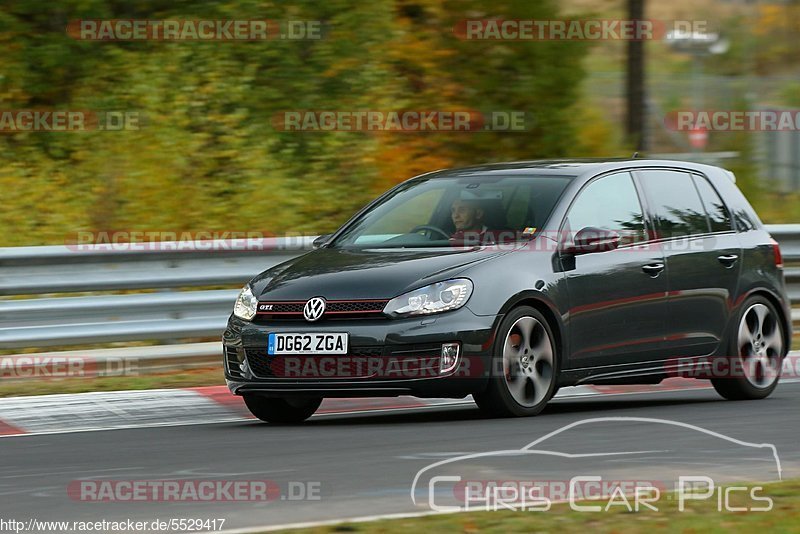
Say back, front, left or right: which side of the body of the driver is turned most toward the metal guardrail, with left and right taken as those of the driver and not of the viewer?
right

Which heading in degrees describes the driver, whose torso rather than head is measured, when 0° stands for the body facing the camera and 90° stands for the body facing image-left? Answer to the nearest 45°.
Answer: approximately 45°

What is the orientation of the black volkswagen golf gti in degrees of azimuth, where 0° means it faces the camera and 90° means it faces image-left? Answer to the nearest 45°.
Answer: approximately 45°

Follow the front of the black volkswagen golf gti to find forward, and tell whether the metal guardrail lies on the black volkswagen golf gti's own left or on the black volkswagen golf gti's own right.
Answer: on the black volkswagen golf gti's own right

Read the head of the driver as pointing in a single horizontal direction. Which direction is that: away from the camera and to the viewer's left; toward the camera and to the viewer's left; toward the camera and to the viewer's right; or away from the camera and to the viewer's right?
toward the camera and to the viewer's left
